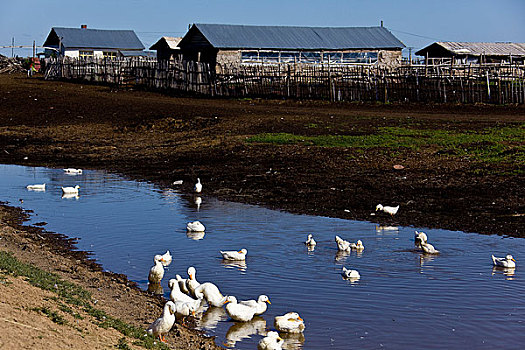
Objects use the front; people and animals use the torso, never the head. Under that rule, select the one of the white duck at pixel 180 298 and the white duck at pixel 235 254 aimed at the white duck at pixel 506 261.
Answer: the white duck at pixel 235 254

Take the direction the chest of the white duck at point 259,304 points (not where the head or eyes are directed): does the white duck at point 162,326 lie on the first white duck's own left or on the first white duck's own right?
on the first white duck's own right

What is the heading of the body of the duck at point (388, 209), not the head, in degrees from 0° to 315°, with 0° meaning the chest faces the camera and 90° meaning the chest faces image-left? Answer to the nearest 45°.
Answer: approximately 90°

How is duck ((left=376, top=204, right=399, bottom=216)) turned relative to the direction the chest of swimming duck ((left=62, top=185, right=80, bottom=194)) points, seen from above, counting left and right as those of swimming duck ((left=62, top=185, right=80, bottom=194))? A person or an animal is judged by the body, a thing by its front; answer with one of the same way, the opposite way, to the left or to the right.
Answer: the opposite way

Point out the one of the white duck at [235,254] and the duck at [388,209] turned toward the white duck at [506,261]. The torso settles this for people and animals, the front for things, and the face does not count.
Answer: the white duck at [235,254]

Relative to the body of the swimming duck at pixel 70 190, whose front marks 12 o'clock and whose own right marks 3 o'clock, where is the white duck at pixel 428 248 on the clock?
The white duck is roughly at 2 o'clock from the swimming duck.
